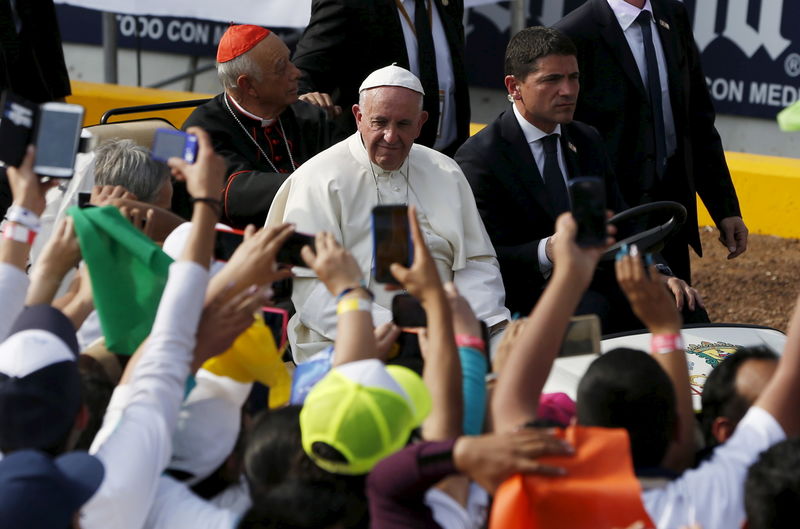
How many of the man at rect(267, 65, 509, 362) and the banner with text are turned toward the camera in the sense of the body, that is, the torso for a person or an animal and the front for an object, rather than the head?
2

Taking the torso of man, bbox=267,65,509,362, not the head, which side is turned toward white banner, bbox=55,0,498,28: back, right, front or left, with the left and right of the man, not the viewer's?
back

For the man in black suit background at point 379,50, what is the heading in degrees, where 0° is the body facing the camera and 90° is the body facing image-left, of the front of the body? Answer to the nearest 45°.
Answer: approximately 315°

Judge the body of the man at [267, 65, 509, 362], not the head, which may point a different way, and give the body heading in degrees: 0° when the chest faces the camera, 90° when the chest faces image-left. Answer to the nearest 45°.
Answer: approximately 0°

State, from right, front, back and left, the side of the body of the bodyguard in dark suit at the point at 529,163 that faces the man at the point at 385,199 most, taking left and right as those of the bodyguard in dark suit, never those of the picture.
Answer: right

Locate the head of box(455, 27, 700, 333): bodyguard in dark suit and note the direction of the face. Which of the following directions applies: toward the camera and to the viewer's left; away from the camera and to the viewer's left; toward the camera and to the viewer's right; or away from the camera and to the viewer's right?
toward the camera and to the viewer's right

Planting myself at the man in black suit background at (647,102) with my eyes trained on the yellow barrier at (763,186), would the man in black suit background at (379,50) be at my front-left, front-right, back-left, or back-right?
back-left

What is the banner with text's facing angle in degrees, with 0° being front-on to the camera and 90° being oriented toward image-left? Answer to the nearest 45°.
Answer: approximately 0°

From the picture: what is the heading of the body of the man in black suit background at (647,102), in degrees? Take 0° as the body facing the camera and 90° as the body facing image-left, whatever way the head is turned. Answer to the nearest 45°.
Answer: approximately 315°

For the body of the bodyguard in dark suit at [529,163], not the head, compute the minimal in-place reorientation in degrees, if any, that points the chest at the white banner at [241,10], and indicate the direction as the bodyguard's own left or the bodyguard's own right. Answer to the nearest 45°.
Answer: approximately 180°

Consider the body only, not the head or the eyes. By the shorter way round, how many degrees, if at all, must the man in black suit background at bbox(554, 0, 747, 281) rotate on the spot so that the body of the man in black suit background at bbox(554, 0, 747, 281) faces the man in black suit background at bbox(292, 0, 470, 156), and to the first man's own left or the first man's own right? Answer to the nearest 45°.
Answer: approximately 135° to the first man's own right
